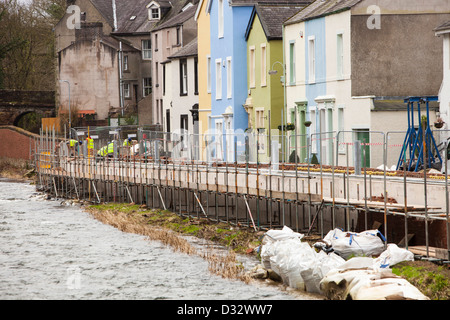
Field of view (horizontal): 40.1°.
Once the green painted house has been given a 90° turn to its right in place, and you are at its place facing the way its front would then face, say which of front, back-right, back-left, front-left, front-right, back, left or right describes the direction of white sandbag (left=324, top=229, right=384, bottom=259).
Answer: back-left

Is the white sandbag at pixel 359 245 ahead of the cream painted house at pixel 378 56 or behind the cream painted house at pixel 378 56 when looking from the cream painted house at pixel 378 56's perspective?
ahead

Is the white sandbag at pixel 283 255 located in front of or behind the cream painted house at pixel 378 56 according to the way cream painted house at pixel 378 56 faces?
in front

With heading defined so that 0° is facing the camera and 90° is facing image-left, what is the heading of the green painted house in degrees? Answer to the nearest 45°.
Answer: approximately 45°

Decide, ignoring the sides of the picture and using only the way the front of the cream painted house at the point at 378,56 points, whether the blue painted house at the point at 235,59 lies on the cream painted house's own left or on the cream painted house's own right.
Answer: on the cream painted house's own right

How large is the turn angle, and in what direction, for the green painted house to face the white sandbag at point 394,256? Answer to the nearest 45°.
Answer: approximately 45° to its left

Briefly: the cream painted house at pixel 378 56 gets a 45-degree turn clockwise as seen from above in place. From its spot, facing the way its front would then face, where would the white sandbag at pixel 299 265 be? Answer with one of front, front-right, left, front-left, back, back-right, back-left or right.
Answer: left

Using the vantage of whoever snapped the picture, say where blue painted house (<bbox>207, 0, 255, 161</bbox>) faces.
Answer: facing the viewer and to the left of the viewer
